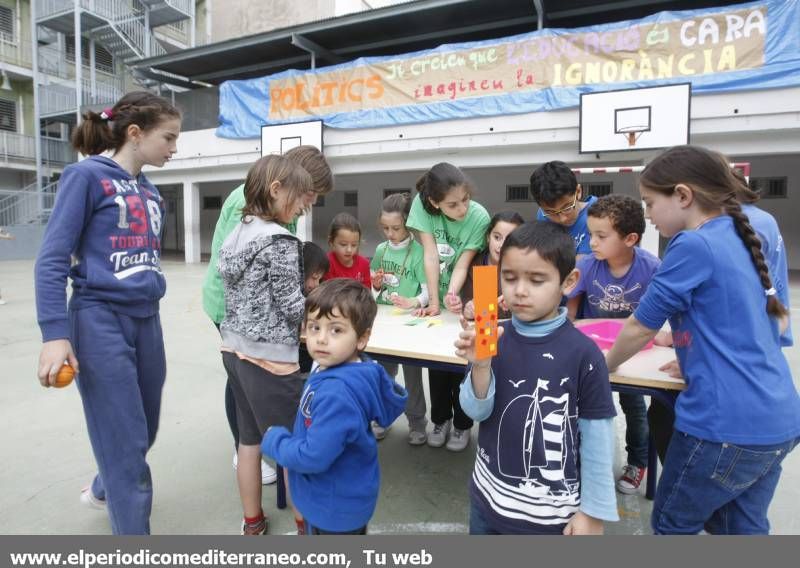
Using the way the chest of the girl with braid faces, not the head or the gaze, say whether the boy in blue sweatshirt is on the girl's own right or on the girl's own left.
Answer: on the girl's own left

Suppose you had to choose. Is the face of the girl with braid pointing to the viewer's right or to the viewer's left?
to the viewer's left

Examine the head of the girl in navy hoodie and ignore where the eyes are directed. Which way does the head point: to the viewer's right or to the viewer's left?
to the viewer's right

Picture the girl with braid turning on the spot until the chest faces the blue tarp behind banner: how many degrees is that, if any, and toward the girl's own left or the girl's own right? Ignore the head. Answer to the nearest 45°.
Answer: approximately 45° to the girl's own right

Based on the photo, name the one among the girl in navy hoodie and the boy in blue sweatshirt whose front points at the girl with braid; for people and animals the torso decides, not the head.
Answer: the girl in navy hoodie
